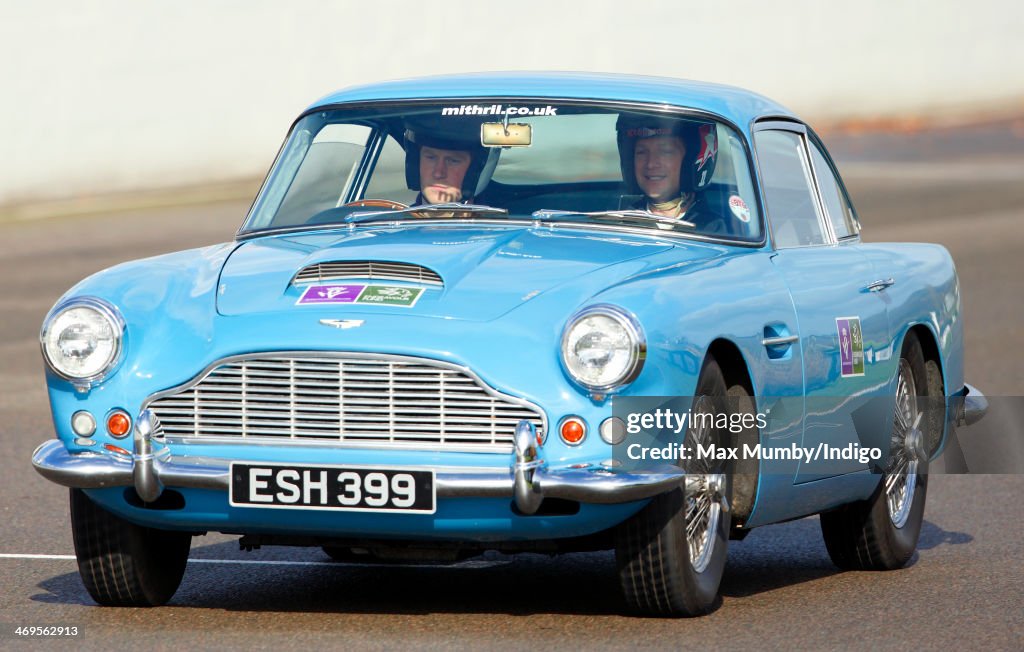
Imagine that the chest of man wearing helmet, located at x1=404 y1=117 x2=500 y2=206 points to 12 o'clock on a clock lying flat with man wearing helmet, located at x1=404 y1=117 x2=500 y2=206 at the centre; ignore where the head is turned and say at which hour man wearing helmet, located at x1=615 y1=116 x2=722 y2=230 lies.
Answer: man wearing helmet, located at x1=615 y1=116 x2=722 y2=230 is roughly at 8 o'clock from man wearing helmet, located at x1=404 y1=117 x2=500 y2=206.

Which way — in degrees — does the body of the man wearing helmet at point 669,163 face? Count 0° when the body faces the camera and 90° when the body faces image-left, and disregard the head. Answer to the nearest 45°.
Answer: approximately 45°

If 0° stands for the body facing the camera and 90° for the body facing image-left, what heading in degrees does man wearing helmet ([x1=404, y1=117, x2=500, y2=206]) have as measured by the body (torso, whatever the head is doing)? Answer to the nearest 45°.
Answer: approximately 45°

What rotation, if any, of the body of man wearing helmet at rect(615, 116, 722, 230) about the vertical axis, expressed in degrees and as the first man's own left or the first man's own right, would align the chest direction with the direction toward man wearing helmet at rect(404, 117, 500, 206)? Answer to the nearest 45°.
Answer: approximately 45° to the first man's own right
